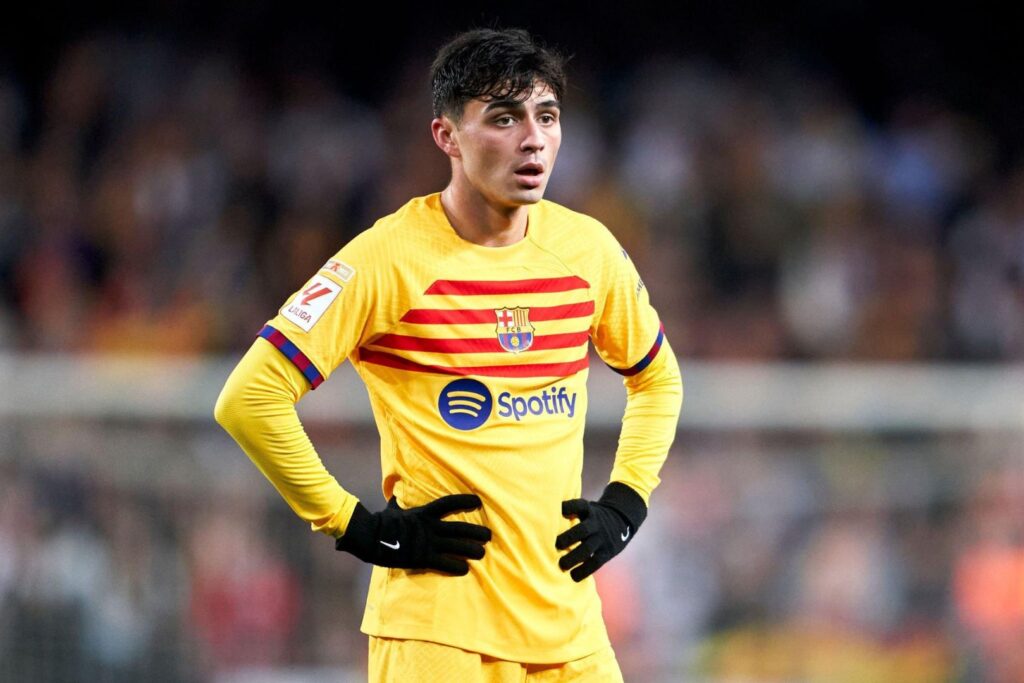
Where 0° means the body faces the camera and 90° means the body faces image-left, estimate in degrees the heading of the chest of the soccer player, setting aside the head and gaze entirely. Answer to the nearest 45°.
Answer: approximately 315°
